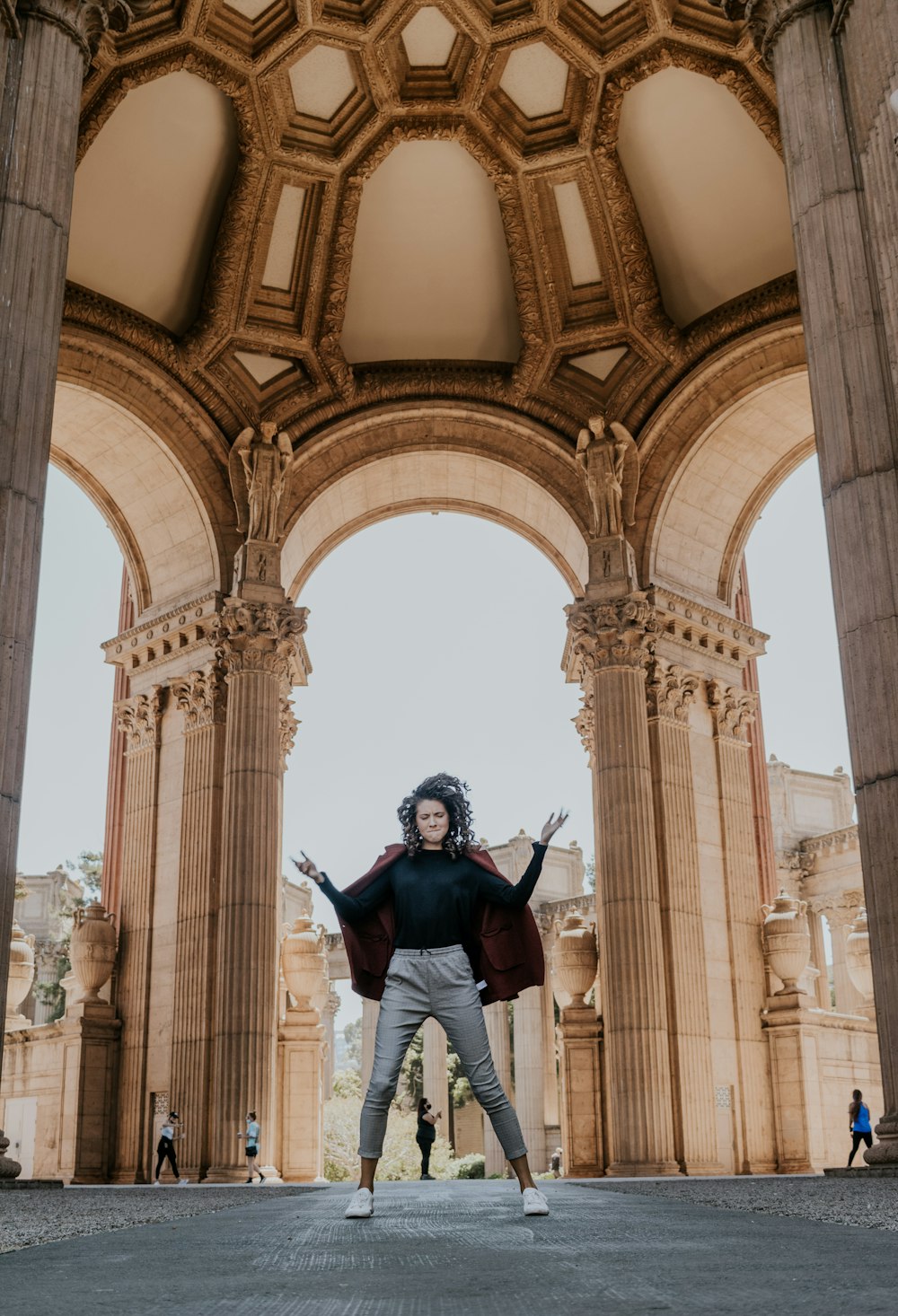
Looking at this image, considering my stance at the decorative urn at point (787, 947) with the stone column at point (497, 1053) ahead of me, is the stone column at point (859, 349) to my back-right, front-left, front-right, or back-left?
back-left

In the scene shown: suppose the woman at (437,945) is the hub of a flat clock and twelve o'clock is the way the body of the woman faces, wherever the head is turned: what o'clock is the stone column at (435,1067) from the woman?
The stone column is roughly at 6 o'clock from the woman.

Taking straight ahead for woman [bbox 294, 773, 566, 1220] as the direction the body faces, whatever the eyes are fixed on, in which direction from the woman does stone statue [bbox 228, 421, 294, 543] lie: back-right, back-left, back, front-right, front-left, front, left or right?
back

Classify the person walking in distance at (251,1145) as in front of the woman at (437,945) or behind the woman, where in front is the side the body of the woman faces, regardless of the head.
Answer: behind

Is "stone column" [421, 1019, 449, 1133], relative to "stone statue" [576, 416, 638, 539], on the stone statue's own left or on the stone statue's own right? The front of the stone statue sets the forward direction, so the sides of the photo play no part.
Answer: on the stone statue's own right
